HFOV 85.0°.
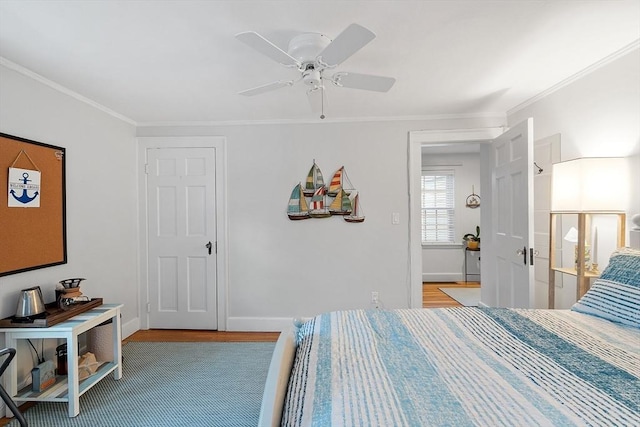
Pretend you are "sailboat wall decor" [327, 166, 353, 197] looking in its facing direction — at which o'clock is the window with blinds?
The window with blinds is roughly at 7 o'clock from the sailboat wall decor.

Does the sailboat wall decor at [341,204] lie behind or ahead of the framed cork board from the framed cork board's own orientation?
ahead

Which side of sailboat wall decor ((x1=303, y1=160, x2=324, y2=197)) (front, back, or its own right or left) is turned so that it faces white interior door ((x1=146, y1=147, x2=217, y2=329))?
right

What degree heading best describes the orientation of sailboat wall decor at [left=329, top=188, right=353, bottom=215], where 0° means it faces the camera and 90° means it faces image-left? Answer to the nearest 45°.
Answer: approximately 0°

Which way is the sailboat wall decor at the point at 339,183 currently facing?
toward the camera

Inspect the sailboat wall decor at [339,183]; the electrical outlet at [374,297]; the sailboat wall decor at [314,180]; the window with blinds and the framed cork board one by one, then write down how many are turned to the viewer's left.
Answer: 0

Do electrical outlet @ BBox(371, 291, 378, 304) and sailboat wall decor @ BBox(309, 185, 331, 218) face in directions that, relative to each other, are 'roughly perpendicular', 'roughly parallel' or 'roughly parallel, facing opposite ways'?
roughly parallel

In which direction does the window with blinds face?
toward the camera

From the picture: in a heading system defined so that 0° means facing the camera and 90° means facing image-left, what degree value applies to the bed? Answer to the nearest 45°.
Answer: approximately 90°

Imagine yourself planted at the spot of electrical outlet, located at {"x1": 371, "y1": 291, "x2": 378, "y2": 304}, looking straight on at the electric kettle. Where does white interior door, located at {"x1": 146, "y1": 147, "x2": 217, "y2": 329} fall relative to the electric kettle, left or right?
right

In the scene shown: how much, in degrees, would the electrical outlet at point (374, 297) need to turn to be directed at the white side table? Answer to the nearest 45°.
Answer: approximately 45° to its right

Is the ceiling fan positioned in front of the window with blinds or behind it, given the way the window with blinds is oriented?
in front

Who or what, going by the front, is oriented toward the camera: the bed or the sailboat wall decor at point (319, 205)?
the sailboat wall decor
